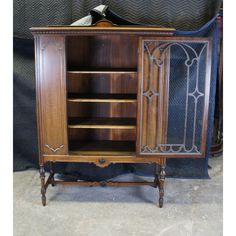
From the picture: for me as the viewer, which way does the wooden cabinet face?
facing the viewer
